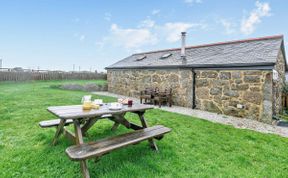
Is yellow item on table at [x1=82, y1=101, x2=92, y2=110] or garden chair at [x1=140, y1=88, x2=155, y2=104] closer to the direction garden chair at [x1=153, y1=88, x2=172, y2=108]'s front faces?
the yellow item on table

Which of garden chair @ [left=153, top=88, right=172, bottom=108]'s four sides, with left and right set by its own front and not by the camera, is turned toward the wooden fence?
right

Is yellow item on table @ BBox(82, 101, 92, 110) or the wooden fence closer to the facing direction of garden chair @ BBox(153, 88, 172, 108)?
the yellow item on table

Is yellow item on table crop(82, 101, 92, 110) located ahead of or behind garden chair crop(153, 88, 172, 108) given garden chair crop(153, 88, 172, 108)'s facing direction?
ahead

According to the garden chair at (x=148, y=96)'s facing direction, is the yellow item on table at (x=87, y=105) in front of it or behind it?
in front

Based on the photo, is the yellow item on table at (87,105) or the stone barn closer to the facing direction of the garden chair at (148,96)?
the yellow item on table

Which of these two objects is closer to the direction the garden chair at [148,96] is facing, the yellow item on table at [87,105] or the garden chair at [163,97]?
the yellow item on table

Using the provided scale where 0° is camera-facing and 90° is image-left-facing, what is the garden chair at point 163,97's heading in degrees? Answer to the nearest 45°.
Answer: approximately 45°

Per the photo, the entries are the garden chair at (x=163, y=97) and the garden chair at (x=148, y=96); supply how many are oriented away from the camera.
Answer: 0

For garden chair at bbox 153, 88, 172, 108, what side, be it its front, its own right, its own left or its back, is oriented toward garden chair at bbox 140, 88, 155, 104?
right
